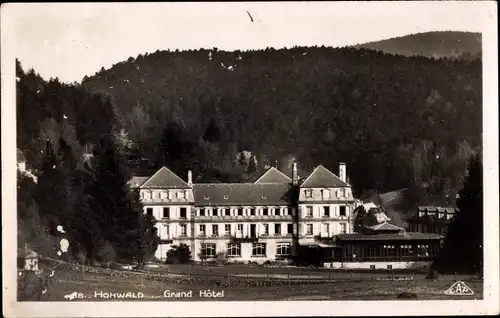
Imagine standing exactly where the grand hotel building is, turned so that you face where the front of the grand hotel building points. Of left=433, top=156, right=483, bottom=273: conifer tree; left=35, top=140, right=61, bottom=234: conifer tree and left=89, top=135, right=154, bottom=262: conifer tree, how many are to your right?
2

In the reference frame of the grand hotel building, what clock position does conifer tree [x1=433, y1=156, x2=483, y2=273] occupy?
The conifer tree is roughly at 9 o'clock from the grand hotel building.

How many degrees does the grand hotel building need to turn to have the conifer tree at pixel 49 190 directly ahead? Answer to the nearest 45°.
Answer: approximately 90° to its right

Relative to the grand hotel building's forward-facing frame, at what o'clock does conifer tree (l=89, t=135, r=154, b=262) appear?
The conifer tree is roughly at 3 o'clock from the grand hotel building.

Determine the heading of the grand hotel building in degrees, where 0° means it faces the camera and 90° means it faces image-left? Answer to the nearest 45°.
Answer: approximately 0°
